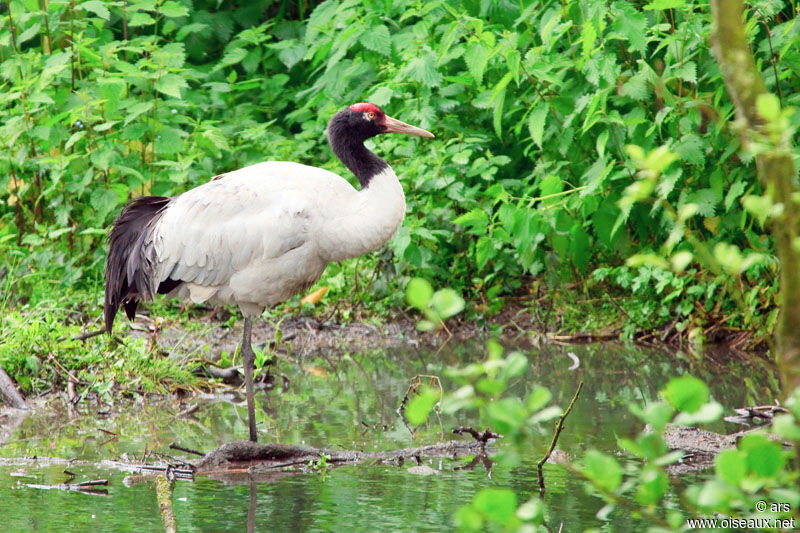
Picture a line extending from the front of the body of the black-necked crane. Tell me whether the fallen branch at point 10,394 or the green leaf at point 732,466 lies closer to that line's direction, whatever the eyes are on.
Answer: the green leaf

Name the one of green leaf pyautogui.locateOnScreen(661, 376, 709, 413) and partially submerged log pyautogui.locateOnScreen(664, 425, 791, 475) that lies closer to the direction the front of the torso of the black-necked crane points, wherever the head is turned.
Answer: the partially submerged log

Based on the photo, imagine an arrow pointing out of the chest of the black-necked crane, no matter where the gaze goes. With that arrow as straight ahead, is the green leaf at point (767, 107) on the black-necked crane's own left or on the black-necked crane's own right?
on the black-necked crane's own right

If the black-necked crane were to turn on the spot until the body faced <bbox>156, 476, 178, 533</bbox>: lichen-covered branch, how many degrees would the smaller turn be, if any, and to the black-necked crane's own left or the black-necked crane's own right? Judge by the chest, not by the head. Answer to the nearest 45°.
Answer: approximately 90° to the black-necked crane's own right

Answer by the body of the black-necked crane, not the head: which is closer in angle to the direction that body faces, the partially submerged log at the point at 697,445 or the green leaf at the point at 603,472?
the partially submerged log

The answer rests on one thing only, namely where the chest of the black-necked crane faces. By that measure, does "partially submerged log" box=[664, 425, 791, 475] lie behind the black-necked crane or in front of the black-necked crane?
in front

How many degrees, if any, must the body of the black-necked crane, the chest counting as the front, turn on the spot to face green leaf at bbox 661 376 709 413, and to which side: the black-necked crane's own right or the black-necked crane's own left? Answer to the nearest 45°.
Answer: approximately 90° to the black-necked crane's own right

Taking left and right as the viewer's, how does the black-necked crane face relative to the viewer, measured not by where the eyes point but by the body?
facing to the right of the viewer

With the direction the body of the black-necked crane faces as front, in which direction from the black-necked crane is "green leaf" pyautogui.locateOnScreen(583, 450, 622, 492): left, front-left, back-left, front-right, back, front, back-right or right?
right

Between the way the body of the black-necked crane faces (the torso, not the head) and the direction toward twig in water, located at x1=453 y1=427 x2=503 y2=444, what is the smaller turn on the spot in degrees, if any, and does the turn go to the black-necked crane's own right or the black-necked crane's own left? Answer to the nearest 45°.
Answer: approximately 45° to the black-necked crane's own right

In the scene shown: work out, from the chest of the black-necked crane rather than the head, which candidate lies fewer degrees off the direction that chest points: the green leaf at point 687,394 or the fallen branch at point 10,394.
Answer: the green leaf
